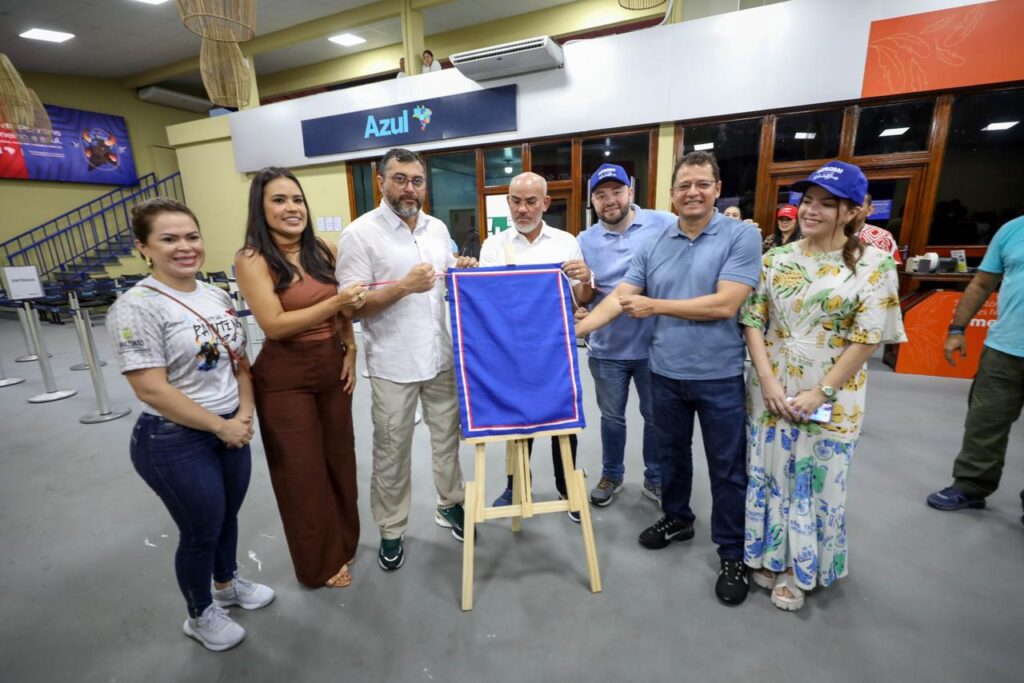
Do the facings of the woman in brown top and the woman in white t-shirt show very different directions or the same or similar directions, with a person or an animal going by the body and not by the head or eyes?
same or similar directions

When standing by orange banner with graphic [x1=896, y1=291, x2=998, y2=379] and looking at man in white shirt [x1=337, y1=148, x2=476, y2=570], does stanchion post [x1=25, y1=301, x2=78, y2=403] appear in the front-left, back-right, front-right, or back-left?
front-right

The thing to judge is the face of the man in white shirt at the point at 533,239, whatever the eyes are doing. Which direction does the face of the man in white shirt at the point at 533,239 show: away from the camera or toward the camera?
toward the camera

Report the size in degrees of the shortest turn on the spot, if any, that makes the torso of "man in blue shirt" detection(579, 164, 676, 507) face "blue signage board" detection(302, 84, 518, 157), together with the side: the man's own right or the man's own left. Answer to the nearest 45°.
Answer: approximately 135° to the man's own right

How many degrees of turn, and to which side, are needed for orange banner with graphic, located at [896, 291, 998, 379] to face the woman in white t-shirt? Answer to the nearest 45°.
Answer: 0° — it already faces them

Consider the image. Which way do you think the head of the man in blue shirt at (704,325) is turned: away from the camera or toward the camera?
toward the camera

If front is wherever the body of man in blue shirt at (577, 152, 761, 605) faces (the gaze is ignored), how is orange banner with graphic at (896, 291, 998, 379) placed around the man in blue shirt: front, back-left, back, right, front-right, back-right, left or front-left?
back

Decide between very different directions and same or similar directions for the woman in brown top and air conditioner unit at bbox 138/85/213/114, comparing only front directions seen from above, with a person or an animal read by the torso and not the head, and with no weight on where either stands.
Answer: same or similar directions

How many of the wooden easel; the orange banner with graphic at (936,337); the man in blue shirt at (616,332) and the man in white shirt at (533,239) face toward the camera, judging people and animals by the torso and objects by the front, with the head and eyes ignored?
4

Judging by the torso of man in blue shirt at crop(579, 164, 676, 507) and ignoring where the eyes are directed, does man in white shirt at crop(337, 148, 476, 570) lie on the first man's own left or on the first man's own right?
on the first man's own right

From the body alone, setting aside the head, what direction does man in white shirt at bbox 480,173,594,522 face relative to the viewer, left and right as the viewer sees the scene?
facing the viewer

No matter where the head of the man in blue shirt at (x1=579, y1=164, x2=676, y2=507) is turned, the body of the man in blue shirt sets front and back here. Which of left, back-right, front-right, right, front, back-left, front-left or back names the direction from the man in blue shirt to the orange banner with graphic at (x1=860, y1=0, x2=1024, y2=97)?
back-left

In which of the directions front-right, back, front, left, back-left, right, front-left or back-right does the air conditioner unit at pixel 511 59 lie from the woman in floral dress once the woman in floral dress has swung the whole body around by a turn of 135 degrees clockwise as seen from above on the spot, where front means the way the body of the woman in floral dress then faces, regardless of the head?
front-left

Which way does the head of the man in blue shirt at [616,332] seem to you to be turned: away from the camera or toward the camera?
toward the camera

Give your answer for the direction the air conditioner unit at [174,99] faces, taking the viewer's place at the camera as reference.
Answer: facing the viewer and to the right of the viewer

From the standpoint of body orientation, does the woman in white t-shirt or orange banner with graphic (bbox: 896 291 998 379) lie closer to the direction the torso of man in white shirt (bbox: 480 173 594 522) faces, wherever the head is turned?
the woman in white t-shirt

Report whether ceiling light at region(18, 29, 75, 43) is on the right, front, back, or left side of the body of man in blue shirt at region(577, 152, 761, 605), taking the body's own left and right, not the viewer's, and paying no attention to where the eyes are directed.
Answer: right
